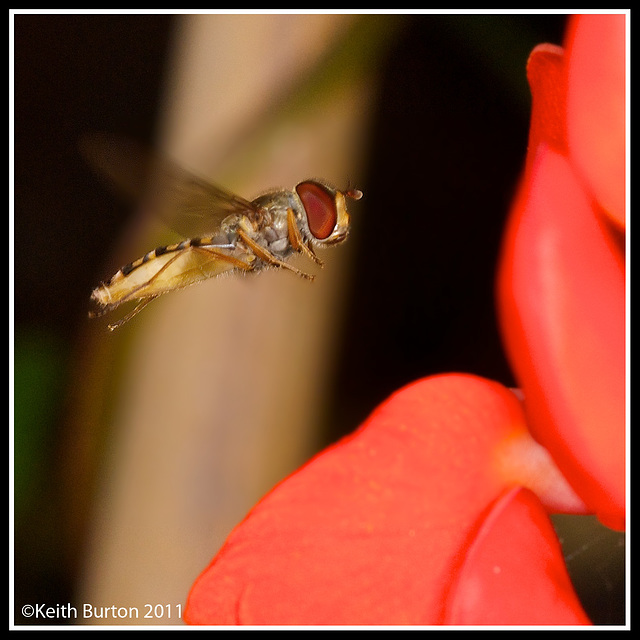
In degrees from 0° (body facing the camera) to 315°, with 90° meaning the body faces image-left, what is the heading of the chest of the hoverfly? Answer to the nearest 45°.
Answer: approximately 270°
